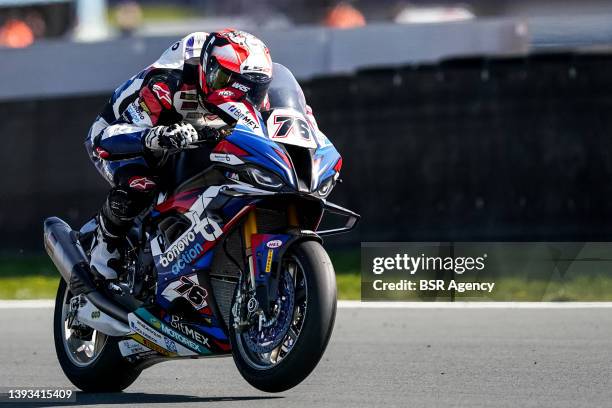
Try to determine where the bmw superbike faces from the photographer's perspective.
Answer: facing the viewer and to the right of the viewer
